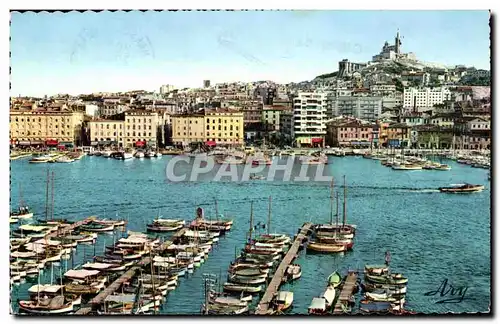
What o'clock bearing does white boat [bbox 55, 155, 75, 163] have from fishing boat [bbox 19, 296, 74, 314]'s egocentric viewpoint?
The white boat is roughly at 3 o'clock from the fishing boat.

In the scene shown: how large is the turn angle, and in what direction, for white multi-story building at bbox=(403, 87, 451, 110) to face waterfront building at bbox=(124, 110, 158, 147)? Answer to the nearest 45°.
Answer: approximately 90° to its right

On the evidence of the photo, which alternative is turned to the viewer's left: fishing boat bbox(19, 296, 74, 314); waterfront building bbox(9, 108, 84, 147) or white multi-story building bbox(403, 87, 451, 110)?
the fishing boat

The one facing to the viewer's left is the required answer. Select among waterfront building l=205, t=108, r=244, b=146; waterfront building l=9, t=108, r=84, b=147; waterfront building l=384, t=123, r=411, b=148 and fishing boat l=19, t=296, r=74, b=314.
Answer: the fishing boat

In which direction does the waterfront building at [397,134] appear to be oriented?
toward the camera

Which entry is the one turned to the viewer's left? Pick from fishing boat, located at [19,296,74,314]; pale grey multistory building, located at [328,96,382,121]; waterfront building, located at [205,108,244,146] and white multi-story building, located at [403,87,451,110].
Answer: the fishing boat

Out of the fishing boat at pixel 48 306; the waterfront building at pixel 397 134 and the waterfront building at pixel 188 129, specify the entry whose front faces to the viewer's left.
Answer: the fishing boat

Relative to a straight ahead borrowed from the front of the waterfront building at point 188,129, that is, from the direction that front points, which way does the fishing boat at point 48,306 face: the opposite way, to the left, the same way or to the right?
to the right

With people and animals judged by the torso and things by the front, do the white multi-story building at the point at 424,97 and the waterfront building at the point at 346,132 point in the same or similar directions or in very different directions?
same or similar directions

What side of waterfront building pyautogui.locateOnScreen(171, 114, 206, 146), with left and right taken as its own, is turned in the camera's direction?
front

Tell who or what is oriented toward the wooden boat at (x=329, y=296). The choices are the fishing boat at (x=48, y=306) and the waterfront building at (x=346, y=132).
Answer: the waterfront building

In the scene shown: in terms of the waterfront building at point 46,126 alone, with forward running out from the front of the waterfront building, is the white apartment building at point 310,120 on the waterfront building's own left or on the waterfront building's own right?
on the waterfront building's own left

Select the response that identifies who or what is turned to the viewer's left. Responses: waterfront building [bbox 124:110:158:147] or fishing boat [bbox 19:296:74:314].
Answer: the fishing boat

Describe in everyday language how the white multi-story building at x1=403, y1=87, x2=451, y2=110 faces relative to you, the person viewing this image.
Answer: facing the viewer

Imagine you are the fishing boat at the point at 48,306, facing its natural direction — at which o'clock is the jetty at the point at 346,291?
The jetty is roughly at 6 o'clock from the fishing boat.

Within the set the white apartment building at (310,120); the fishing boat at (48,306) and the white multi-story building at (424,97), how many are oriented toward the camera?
2

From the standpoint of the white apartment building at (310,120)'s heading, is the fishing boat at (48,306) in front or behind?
in front

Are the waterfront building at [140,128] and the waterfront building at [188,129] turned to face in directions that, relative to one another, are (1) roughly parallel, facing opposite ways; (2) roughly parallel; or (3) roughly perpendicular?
roughly parallel

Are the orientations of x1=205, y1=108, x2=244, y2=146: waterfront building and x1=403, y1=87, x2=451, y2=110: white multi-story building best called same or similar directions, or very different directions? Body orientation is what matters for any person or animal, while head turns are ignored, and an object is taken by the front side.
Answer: same or similar directions

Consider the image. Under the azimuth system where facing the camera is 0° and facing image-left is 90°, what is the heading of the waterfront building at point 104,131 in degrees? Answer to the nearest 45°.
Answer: approximately 0°
